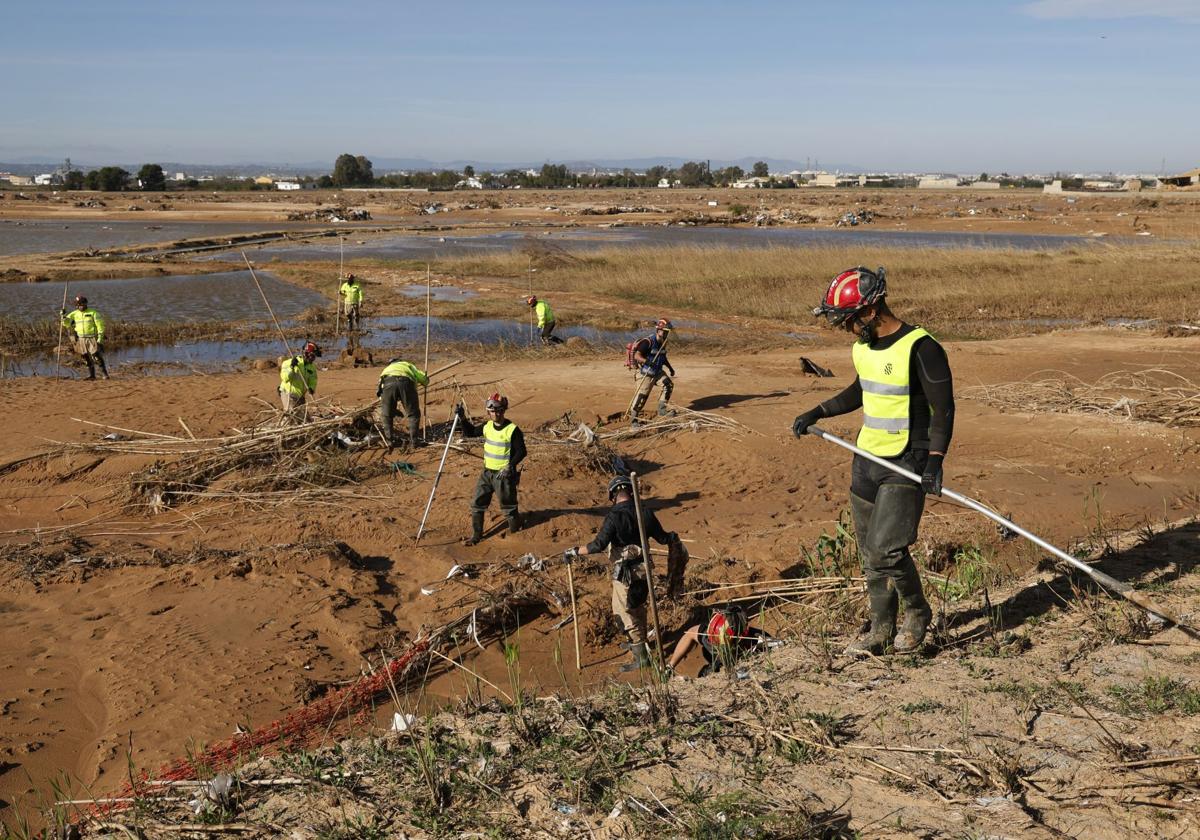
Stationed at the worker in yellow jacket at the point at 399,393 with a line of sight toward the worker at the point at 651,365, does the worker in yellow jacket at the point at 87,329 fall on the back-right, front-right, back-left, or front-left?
back-left

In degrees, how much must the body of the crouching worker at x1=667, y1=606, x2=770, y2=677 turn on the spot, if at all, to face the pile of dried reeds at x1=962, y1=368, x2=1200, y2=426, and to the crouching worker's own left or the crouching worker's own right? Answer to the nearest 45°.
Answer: approximately 135° to the crouching worker's own left

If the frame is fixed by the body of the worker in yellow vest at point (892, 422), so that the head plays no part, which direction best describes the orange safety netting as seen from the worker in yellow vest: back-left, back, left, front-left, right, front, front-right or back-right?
front-right

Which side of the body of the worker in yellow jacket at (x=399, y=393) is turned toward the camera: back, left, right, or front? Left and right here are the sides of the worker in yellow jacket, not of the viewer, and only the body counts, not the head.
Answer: back

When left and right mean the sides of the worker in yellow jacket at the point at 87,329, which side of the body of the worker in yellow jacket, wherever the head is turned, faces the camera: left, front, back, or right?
front

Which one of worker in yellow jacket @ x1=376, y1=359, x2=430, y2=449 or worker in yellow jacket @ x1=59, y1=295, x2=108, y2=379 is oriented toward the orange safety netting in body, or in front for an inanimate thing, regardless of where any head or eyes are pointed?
worker in yellow jacket @ x1=59, y1=295, x2=108, y2=379

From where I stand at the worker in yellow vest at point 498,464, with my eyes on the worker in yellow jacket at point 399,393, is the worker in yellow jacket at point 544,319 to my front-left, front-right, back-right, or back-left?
front-right
